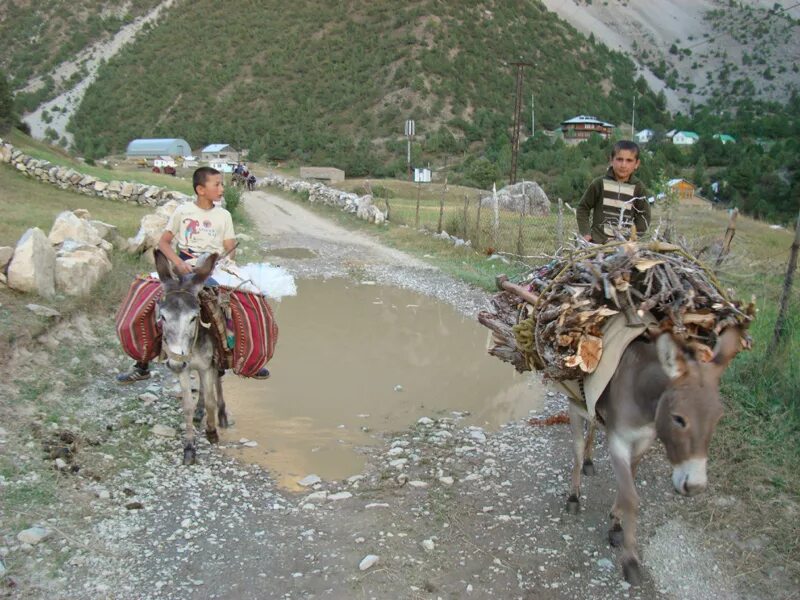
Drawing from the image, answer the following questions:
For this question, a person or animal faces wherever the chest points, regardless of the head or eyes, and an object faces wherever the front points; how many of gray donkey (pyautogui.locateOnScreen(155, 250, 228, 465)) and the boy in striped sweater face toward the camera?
2

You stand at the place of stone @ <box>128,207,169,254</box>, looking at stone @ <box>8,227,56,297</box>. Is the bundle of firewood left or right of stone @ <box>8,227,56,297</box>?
left

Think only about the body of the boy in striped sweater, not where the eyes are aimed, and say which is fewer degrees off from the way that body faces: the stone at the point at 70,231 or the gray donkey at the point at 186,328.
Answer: the gray donkey

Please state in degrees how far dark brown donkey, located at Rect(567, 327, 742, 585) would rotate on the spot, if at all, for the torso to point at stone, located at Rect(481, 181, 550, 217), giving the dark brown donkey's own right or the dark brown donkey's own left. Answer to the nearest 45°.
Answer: approximately 135° to the dark brown donkey's own left

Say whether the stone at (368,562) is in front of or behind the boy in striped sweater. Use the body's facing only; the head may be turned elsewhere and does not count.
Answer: in front

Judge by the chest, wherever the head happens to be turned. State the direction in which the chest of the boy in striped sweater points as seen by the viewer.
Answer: toward the camera

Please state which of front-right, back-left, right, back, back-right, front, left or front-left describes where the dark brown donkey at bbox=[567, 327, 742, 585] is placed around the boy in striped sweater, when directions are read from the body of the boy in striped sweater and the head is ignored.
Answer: front

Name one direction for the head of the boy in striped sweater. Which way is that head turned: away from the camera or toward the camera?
toward the camera

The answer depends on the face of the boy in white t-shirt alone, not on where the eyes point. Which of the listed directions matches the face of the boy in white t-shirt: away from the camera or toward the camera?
toward the camera

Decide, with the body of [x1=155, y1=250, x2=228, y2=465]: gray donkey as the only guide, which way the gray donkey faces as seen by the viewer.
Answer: toward the camera

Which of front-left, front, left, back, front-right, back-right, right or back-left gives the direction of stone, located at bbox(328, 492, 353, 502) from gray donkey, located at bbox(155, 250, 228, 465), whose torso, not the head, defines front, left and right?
front-left

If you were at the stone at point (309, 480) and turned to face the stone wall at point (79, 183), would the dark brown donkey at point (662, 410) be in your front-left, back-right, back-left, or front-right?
back-right

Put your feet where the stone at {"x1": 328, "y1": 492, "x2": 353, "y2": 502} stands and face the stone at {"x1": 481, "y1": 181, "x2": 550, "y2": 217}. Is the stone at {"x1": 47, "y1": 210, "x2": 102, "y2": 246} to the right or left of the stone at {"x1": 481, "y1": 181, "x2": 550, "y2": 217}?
left

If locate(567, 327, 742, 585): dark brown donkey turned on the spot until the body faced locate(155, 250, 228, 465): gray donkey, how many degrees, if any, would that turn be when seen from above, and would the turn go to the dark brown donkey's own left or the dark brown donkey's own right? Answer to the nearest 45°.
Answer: approximately 135° to the dark brown donkey's own right
